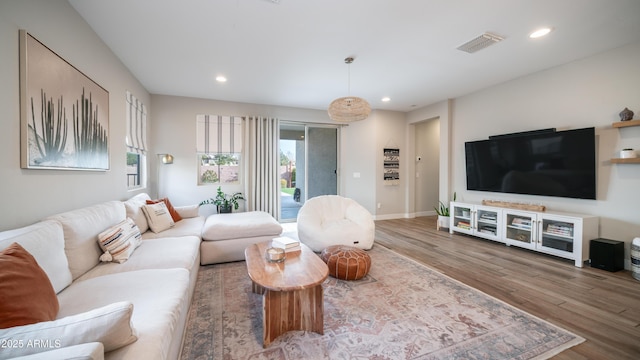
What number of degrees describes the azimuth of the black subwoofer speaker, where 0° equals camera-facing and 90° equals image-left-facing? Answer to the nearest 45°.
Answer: approximately 45°

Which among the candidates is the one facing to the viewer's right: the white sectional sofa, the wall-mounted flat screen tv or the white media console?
the white sectional sofa

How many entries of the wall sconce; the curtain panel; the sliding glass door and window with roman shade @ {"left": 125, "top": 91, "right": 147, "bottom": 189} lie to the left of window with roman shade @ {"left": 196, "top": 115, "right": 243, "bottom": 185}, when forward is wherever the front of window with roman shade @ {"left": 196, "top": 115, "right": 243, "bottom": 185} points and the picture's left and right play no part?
2

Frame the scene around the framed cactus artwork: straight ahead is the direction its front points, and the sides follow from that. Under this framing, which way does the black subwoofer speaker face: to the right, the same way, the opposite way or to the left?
the opposite way

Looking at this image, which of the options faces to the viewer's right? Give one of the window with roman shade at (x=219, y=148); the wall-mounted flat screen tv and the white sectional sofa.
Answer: the white sectional sofa

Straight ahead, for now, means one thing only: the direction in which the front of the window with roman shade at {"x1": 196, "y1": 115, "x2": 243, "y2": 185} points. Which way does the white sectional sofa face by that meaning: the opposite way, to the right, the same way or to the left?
to the left

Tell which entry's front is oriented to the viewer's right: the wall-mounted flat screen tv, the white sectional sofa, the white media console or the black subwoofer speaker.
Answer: the white sectional sofa

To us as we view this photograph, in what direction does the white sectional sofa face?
facing to the right of the viewer

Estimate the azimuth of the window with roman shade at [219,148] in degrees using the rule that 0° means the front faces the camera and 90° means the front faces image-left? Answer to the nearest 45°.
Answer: approximately 0°

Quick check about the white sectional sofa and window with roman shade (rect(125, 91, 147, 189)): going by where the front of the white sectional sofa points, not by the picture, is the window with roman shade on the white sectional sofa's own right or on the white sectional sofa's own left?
on the white sectional sofa's own left
